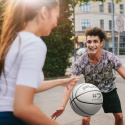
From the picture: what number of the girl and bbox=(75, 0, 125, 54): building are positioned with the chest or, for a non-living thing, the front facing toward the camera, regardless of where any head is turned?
1

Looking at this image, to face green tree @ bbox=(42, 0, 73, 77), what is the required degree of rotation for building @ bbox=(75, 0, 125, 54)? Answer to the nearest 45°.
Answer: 0° — it already faces it

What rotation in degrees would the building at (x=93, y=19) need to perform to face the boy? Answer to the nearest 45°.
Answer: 0° — it already faces them

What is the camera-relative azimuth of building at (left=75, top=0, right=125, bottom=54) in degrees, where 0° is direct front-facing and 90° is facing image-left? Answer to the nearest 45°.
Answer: approximately 0°

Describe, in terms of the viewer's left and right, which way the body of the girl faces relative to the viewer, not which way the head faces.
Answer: facing away from the viewer and to the right of the viewer

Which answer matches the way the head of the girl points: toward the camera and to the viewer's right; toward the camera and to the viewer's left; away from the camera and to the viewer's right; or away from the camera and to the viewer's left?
away from the camera and to the viewer's right

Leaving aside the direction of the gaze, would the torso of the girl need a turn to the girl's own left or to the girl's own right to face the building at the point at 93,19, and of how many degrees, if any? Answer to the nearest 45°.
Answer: approximately 45° to the girl's own left
